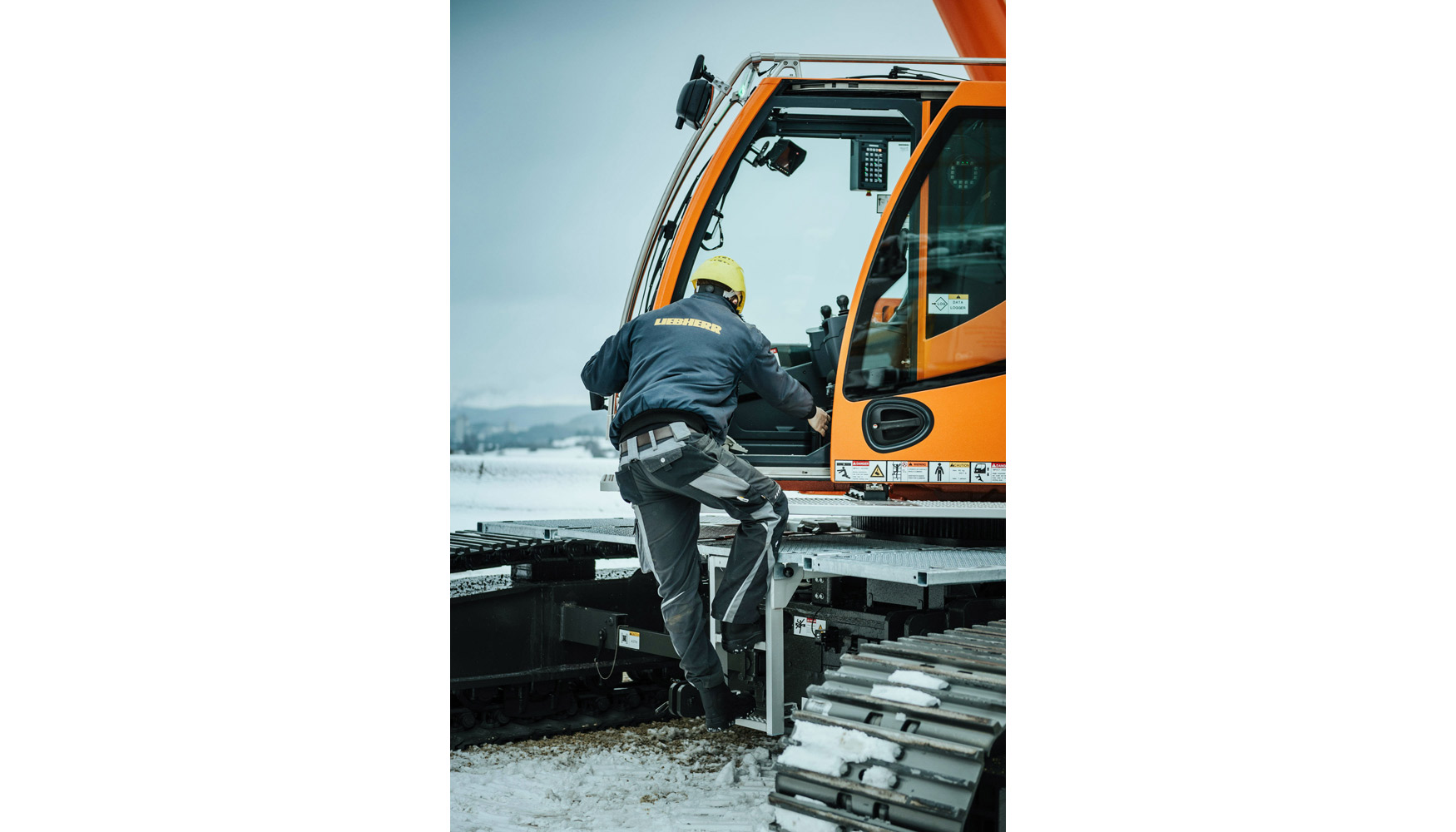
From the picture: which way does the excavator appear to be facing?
to the viewer's left

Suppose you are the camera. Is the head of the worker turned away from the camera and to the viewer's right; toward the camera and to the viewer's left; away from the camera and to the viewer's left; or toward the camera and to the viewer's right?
away from the camera and to the viewer's right
